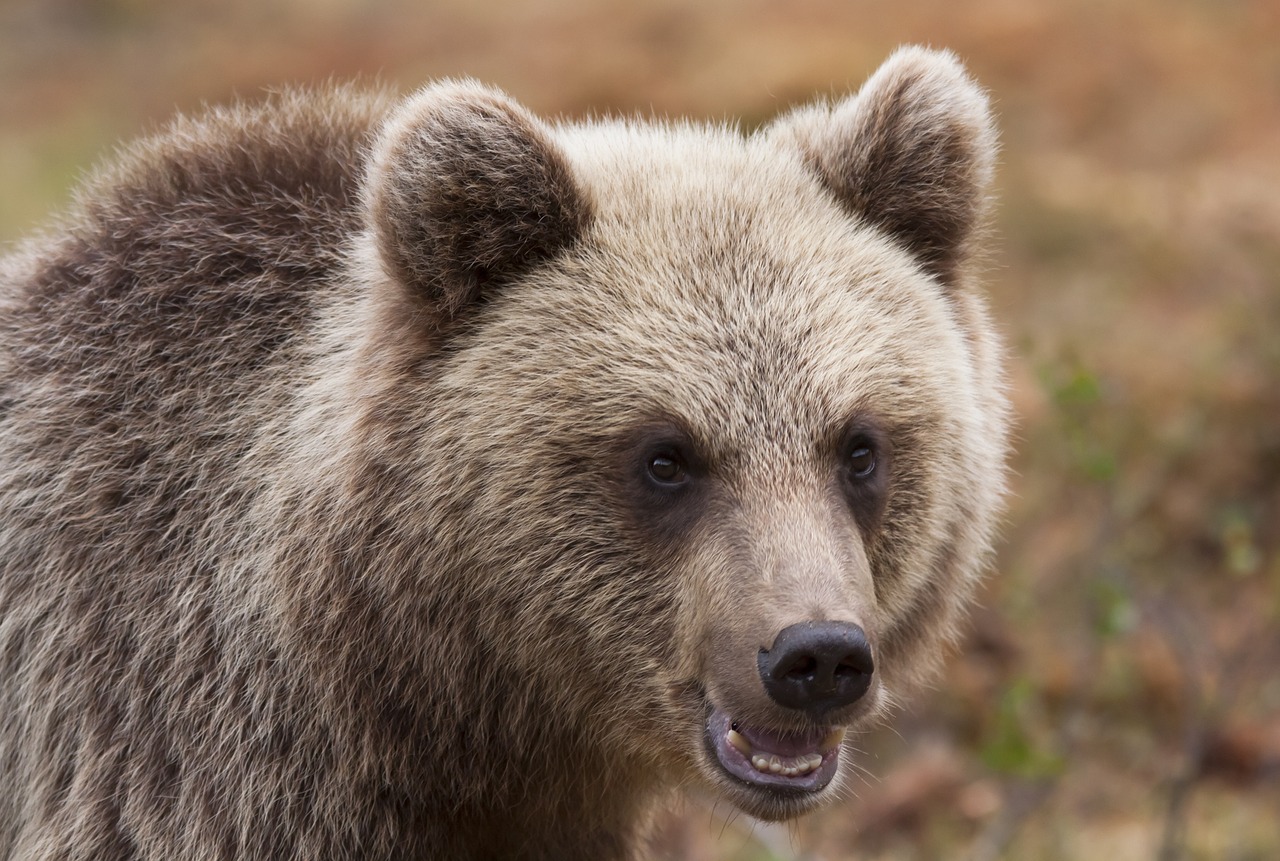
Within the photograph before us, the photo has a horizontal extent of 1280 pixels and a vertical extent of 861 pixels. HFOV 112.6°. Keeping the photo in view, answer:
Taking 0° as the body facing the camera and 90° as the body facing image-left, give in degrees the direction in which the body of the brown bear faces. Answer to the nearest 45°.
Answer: approximately 315°
